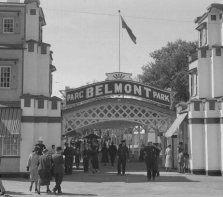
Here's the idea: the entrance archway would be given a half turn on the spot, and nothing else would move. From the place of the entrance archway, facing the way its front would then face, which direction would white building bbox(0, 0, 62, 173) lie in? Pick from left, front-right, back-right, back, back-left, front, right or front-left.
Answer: back-left

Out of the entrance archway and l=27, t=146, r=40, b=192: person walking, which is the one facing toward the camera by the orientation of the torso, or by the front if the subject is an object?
the entrance archway

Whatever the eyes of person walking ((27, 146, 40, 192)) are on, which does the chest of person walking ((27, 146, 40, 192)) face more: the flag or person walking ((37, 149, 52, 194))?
the flag

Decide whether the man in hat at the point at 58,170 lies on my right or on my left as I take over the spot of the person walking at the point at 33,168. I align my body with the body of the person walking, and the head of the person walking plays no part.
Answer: on my right

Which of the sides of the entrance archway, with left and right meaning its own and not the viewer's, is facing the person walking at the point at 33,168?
front

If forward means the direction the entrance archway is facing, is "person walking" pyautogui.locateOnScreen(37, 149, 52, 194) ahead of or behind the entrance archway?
ahead

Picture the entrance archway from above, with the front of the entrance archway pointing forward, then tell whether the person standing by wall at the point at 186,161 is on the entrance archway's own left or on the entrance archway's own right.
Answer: on the entrance archway's own left

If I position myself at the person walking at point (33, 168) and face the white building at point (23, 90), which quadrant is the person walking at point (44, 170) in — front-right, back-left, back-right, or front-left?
back-right

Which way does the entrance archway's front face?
toward the camera

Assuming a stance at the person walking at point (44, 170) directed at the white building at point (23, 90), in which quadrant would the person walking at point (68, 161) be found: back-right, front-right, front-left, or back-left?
front-right
